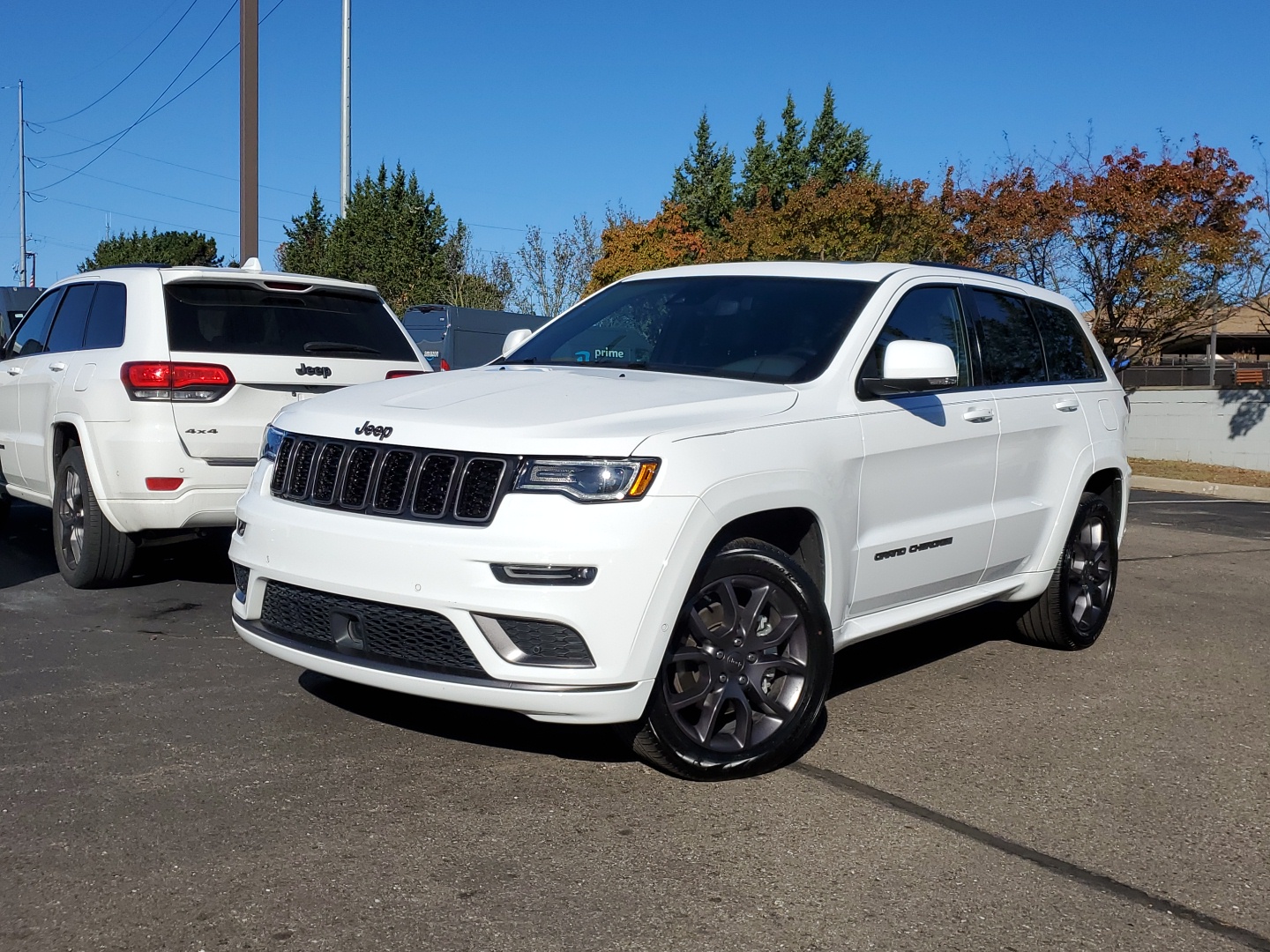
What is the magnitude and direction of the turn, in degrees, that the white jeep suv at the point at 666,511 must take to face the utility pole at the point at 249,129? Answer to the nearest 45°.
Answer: approximately 90° to its right

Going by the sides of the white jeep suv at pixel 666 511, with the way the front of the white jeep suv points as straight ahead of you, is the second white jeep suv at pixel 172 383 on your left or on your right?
on your right

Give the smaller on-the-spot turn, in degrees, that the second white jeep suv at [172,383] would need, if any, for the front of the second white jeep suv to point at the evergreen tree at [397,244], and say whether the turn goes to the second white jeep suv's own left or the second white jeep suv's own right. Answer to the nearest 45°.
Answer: approximately 45° to the second white jeep suv's own right

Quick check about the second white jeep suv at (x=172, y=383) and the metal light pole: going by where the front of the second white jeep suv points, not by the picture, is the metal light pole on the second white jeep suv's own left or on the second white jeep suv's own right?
on the second white jeep suv's own right

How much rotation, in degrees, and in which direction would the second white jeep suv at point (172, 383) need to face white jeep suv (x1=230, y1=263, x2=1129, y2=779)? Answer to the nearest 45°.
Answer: approximately 180°

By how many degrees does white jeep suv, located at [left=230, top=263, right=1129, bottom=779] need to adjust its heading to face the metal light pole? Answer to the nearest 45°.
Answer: approximately 135° to its right

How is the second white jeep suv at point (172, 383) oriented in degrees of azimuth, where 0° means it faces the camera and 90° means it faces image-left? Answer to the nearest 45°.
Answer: approximately 135°

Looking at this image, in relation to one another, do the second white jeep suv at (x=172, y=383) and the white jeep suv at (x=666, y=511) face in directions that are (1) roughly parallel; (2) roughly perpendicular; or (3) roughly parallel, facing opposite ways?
roughly perpendicular

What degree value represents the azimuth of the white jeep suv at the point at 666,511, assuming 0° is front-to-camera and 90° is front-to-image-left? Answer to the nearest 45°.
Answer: approximately 45°

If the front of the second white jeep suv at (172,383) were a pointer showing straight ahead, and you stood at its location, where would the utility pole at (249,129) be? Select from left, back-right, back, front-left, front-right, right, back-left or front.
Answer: front-right

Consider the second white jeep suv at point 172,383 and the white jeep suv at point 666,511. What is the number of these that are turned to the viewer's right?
0
